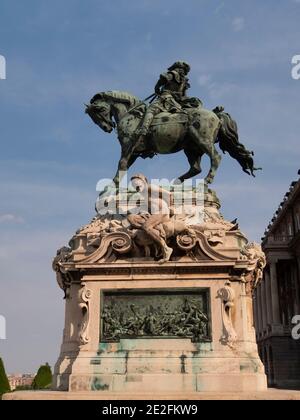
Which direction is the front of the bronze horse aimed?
to the viewer's left
